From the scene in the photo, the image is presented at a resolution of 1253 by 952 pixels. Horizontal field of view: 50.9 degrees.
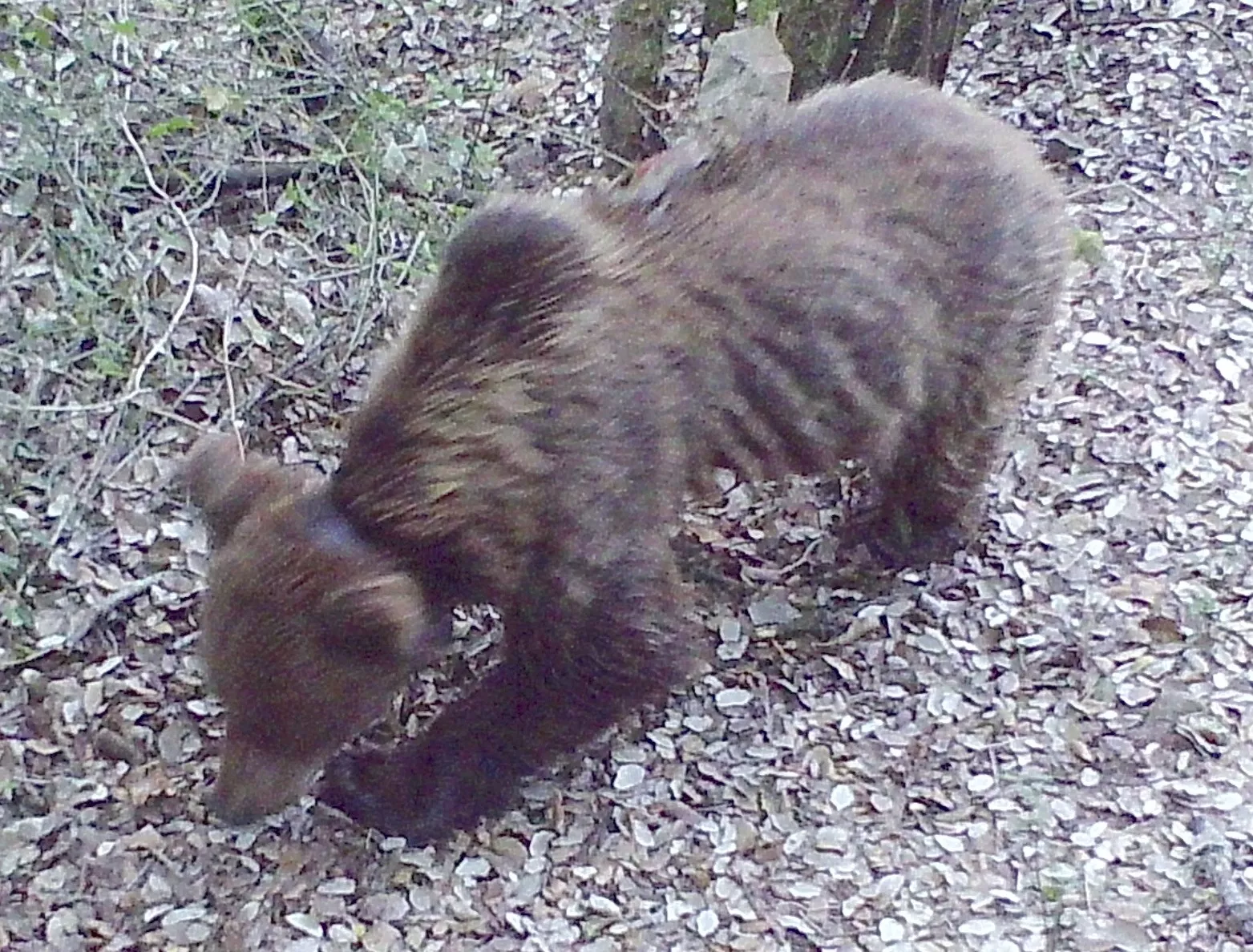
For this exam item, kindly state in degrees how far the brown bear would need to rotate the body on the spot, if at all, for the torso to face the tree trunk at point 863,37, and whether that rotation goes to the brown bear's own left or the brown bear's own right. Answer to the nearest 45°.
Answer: approximately 135° to the brown bear's own right

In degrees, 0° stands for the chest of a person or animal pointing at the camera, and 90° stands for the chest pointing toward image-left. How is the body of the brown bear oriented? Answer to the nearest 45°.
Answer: approximately 45°

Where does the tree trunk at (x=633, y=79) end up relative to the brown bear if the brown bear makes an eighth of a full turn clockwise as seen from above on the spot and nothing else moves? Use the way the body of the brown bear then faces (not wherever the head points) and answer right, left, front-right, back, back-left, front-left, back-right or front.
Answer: right
